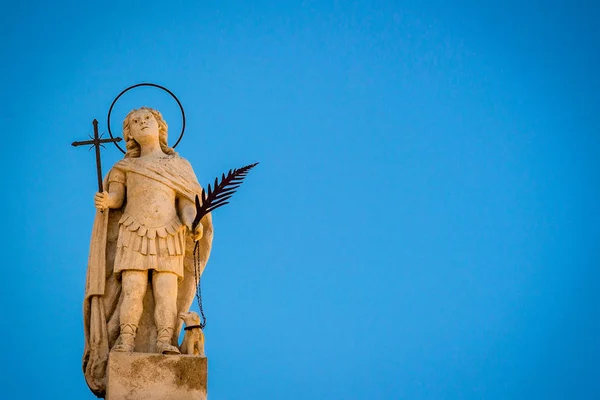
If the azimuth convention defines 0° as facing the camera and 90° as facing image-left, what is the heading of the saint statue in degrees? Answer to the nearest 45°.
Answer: approximately 0°
